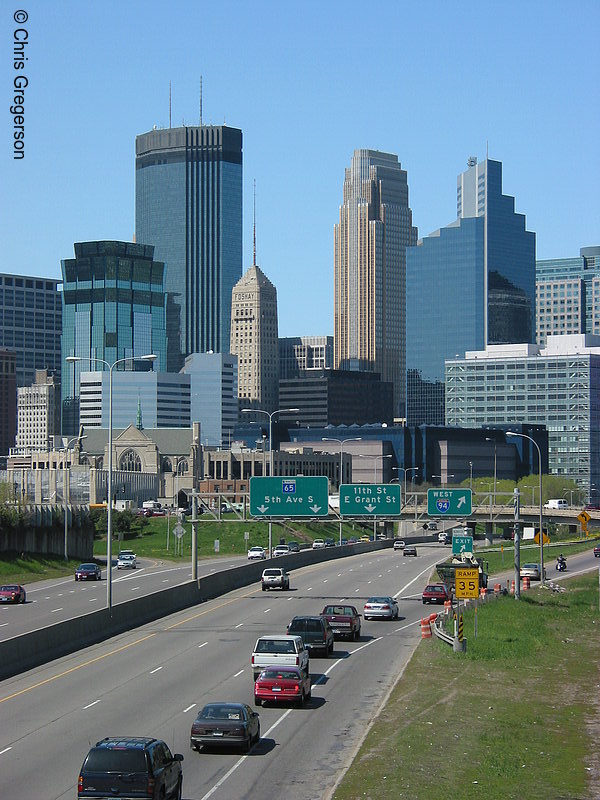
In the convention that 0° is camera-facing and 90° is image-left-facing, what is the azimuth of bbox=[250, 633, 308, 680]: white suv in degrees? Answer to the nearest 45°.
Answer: approximately 180°

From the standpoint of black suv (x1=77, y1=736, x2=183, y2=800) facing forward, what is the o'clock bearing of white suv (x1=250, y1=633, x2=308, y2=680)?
The white suv is roughly at 11 o'clock from the black suv.

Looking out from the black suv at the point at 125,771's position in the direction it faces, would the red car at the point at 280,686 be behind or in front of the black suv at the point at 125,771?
in front

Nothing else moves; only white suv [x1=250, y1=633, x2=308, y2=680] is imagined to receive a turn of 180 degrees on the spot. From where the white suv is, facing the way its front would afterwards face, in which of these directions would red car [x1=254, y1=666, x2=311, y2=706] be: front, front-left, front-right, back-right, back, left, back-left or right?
front

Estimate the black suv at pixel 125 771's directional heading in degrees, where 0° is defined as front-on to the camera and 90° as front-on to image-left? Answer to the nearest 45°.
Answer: approximately 225°

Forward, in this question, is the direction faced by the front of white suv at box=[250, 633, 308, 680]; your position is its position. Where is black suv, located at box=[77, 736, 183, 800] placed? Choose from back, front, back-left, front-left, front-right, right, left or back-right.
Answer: back

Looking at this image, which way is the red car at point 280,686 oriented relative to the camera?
away from the camera
